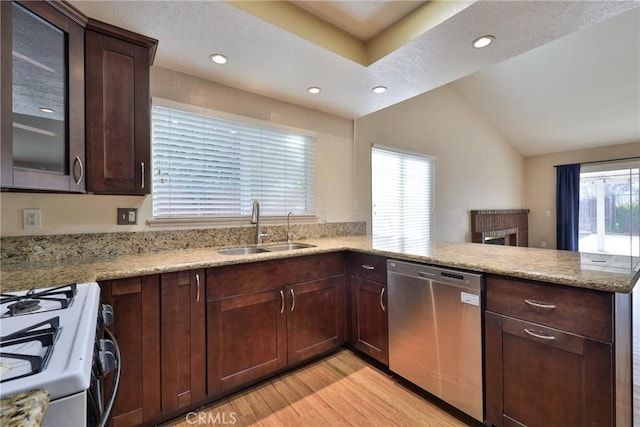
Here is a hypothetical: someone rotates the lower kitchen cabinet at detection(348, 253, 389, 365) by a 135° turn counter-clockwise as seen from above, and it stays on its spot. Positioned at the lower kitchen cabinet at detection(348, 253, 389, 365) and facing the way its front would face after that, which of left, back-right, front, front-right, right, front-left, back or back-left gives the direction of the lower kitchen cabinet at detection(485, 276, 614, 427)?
front-right

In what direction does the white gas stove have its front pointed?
to the viewer's right

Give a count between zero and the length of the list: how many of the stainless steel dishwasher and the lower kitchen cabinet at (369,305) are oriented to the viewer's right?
0

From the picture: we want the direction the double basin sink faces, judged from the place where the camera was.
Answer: facing the viewer and to the right of the viewer

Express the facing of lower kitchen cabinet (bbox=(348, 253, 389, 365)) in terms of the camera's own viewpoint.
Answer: facing the viewer and to the left of the viewer

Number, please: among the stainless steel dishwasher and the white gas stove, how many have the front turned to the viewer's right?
1

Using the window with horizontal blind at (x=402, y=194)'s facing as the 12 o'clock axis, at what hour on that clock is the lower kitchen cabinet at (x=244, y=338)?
The lower kitchen cabinet is roughly at 2 o'clock from the window with horizontal blind.

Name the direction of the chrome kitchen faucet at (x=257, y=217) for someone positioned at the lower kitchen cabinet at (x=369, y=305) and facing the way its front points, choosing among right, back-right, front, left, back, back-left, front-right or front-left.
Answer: front-right

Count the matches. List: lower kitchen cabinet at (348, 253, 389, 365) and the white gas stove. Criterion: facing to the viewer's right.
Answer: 1

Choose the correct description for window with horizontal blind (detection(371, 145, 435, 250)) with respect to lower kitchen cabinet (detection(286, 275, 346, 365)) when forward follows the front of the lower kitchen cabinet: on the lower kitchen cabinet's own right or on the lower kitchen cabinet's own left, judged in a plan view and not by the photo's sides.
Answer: on the lower kitchen cabinet's own left
